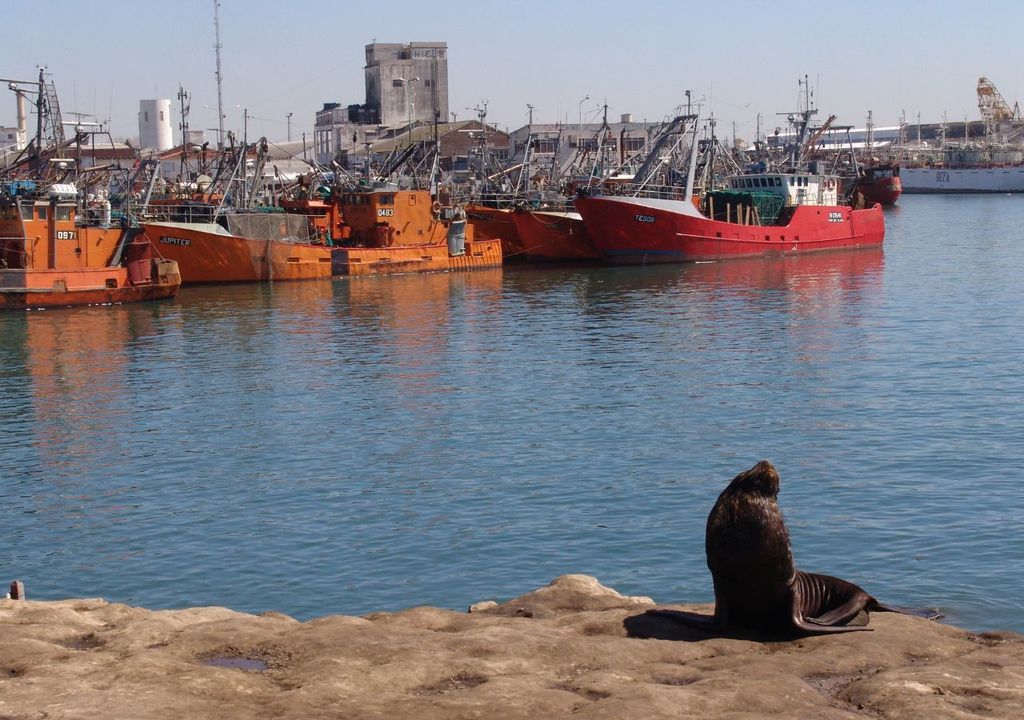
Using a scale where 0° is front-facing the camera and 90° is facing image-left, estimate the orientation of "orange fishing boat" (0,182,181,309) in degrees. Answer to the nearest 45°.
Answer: approximately 90°

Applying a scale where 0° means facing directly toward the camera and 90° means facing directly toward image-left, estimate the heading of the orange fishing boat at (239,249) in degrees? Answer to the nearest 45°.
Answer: approximately 90°

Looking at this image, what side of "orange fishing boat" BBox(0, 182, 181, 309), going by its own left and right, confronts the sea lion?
left

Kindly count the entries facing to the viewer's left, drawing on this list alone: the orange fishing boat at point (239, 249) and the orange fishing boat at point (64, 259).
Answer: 2

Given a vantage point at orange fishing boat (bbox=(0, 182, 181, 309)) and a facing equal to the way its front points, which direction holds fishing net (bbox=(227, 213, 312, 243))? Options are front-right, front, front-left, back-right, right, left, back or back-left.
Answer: back-right

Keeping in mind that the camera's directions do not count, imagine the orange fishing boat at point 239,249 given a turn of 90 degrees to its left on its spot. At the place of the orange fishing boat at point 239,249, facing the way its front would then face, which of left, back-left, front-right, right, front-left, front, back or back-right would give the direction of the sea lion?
front

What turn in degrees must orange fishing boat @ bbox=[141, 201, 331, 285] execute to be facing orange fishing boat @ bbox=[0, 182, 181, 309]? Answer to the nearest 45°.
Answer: approximately 45° to its left
